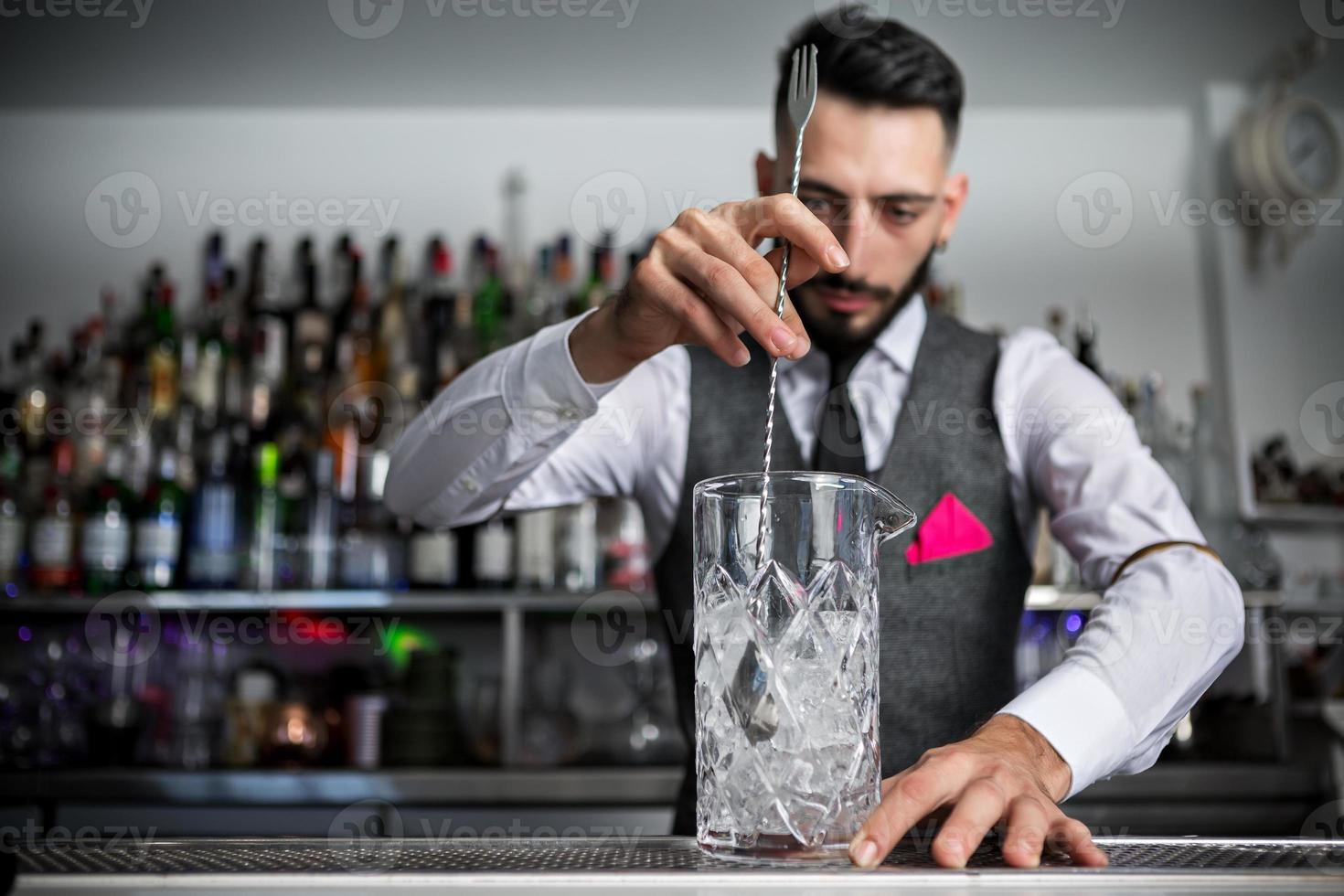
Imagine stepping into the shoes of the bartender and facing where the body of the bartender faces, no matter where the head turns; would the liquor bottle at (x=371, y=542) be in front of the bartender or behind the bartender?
behind

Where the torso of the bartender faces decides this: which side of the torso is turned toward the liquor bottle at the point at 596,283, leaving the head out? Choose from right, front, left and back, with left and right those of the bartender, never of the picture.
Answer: back

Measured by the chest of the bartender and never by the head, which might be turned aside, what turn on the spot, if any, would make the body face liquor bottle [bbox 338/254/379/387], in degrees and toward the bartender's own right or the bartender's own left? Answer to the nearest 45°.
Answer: approximately 135° to the bartender's own right

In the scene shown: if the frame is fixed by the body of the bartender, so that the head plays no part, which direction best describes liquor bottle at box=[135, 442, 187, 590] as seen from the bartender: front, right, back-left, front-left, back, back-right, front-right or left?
back-right

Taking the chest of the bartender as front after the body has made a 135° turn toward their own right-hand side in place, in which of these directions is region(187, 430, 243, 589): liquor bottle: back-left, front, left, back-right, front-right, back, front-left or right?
front

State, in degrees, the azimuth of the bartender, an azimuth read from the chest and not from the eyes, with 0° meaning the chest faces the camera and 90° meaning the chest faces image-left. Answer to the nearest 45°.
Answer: approximately 0°
